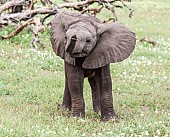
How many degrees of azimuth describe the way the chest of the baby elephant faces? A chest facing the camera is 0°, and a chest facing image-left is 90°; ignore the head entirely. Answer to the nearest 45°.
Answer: approximately 0°

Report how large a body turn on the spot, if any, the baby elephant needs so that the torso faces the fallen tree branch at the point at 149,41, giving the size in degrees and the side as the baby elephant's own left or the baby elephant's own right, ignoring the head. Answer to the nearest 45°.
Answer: approximately 180°
